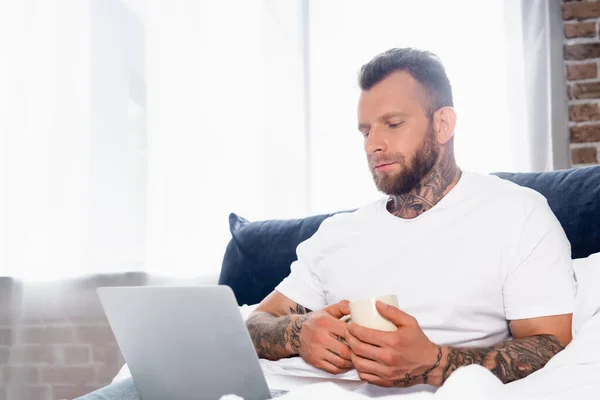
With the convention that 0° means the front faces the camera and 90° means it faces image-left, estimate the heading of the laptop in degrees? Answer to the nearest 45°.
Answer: approximately 225°

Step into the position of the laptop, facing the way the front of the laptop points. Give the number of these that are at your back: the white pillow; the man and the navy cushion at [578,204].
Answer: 0

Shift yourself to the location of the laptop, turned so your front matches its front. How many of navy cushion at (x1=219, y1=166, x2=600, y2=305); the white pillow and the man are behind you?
0

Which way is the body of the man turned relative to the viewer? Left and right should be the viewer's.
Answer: facing the viewer and to the left of the viewer

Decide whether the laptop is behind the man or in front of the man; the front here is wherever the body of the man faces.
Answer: in front

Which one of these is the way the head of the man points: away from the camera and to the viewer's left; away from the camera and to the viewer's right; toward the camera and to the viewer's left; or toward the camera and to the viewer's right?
toward the camera and to the viewer's left

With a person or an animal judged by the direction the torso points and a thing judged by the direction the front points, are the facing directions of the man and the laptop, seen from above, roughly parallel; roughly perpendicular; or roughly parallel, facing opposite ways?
roughly parallel, facing opposite ways

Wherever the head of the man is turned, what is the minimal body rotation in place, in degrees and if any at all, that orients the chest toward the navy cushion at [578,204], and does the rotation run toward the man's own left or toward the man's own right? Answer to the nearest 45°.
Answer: approximately 180°
